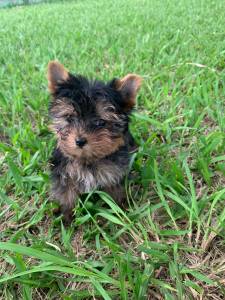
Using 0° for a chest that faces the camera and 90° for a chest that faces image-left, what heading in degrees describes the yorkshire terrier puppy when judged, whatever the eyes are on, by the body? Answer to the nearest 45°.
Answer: approximately 0°
